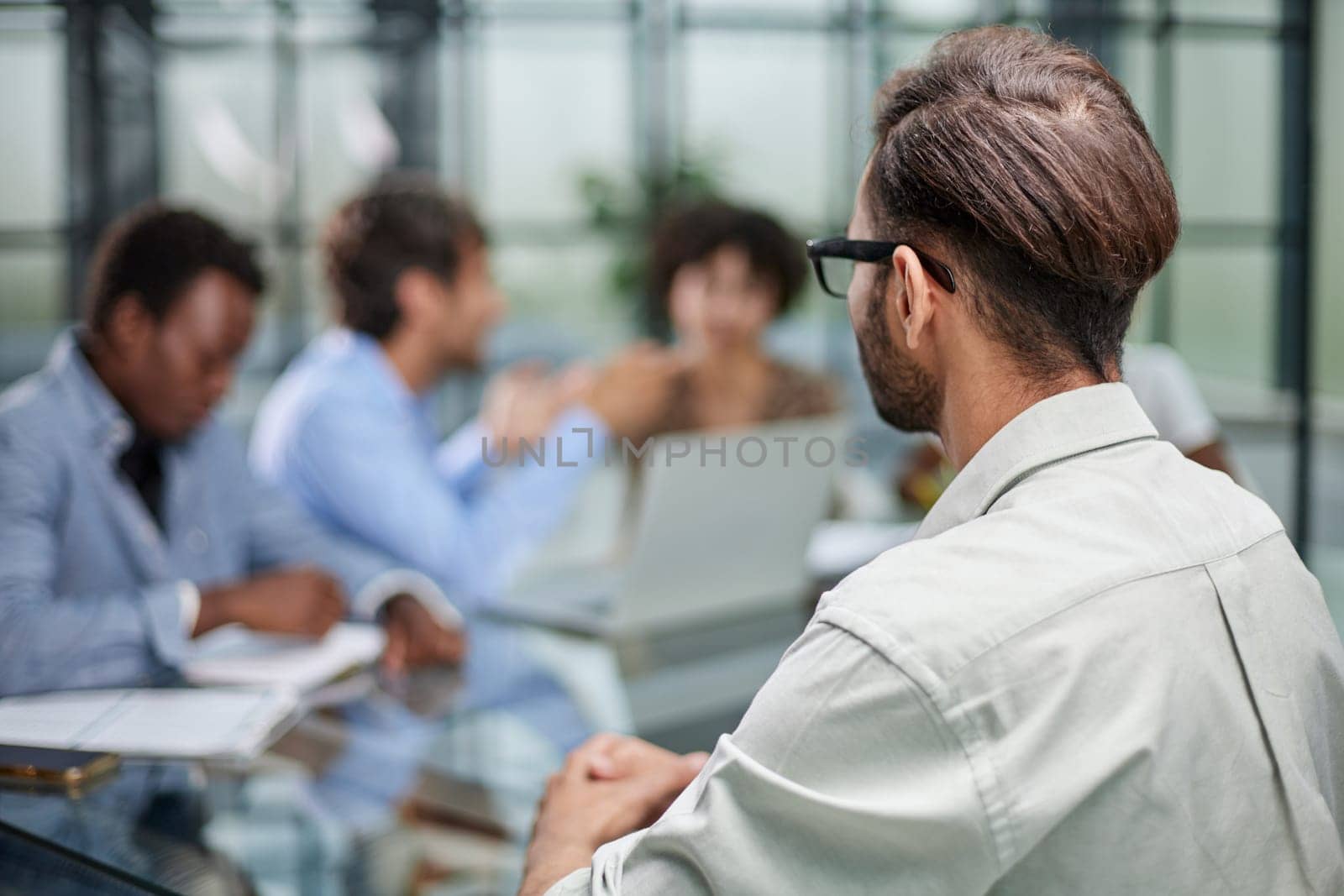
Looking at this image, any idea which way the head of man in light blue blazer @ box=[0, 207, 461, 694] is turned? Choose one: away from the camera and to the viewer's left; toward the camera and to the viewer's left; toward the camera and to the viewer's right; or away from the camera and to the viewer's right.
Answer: toward the camera and to the viewer's right

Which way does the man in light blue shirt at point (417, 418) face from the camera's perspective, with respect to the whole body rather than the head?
to the viewer's right

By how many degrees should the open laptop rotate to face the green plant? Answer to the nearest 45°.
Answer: approximately 45° to its right

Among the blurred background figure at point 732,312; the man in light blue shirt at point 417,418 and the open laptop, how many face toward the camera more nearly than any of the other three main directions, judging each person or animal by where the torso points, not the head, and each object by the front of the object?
1

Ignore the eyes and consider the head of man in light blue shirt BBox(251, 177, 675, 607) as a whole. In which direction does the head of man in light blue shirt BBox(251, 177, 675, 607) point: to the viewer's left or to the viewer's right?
to the viewer's right

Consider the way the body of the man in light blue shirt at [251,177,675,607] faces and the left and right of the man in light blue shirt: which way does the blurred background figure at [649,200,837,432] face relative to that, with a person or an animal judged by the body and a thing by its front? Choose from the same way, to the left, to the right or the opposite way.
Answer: to the right

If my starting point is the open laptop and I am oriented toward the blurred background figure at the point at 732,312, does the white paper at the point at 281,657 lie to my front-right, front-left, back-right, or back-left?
back-left

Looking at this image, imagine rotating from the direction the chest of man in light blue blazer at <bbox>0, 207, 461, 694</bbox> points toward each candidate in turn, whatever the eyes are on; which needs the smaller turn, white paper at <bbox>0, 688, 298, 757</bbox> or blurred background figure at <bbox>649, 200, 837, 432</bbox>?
the white paper

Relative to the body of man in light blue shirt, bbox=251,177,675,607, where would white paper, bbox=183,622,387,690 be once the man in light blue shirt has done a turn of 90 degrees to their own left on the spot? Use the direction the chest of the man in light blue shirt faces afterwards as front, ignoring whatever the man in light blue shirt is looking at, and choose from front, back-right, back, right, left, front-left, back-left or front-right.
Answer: back

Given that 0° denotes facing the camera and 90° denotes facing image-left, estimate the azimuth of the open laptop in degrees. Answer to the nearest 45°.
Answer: approximately 135°
